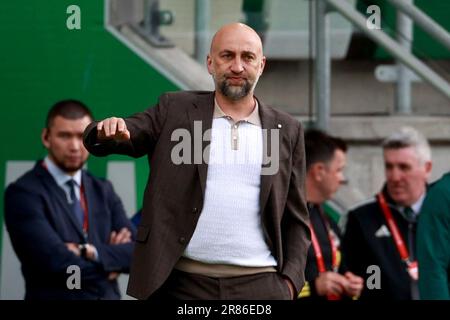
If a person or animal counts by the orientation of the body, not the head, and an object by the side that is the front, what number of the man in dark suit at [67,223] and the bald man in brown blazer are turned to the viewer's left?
0

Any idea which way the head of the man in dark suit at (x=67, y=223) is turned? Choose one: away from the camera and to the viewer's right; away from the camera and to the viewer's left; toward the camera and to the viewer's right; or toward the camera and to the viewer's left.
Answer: toward the camera and to the viewer's right

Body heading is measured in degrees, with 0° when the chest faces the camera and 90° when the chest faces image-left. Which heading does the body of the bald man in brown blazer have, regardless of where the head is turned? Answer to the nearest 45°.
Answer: approximately 0°

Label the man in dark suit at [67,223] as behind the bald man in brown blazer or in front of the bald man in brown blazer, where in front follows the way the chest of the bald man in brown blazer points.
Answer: behind

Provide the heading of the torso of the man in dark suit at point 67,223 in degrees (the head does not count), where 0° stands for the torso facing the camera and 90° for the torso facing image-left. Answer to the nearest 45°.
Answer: approximately 315°

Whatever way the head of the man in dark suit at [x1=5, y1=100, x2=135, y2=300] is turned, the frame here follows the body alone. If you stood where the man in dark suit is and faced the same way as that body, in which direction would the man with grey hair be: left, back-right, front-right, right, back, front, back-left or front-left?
front-left

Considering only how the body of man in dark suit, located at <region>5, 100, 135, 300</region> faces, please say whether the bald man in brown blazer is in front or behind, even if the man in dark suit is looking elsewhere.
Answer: in front
